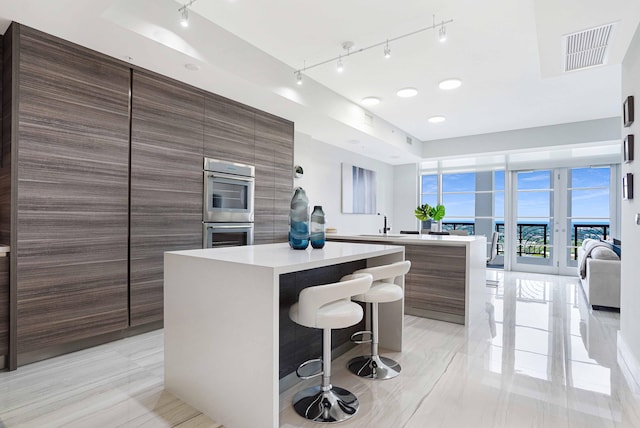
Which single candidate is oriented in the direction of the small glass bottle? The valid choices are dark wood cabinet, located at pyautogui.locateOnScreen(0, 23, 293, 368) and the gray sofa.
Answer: the dark wood cabinet

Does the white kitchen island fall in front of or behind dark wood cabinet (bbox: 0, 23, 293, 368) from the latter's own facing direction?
in front

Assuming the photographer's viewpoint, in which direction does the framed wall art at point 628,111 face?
facing to the left of the viewer

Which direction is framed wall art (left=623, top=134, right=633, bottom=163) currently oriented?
to the viewer's left

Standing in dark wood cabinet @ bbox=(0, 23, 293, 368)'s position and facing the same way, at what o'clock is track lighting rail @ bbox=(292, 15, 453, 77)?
The track lighting rail is roughly at 11 o'clock from the dark wood cabinet.

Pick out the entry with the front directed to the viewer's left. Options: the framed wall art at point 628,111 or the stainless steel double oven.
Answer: the framed wall art

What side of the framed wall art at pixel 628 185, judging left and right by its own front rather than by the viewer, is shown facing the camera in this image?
left

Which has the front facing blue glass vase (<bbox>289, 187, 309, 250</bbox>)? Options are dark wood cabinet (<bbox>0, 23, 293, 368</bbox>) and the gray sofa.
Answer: the dark wood cabinet
